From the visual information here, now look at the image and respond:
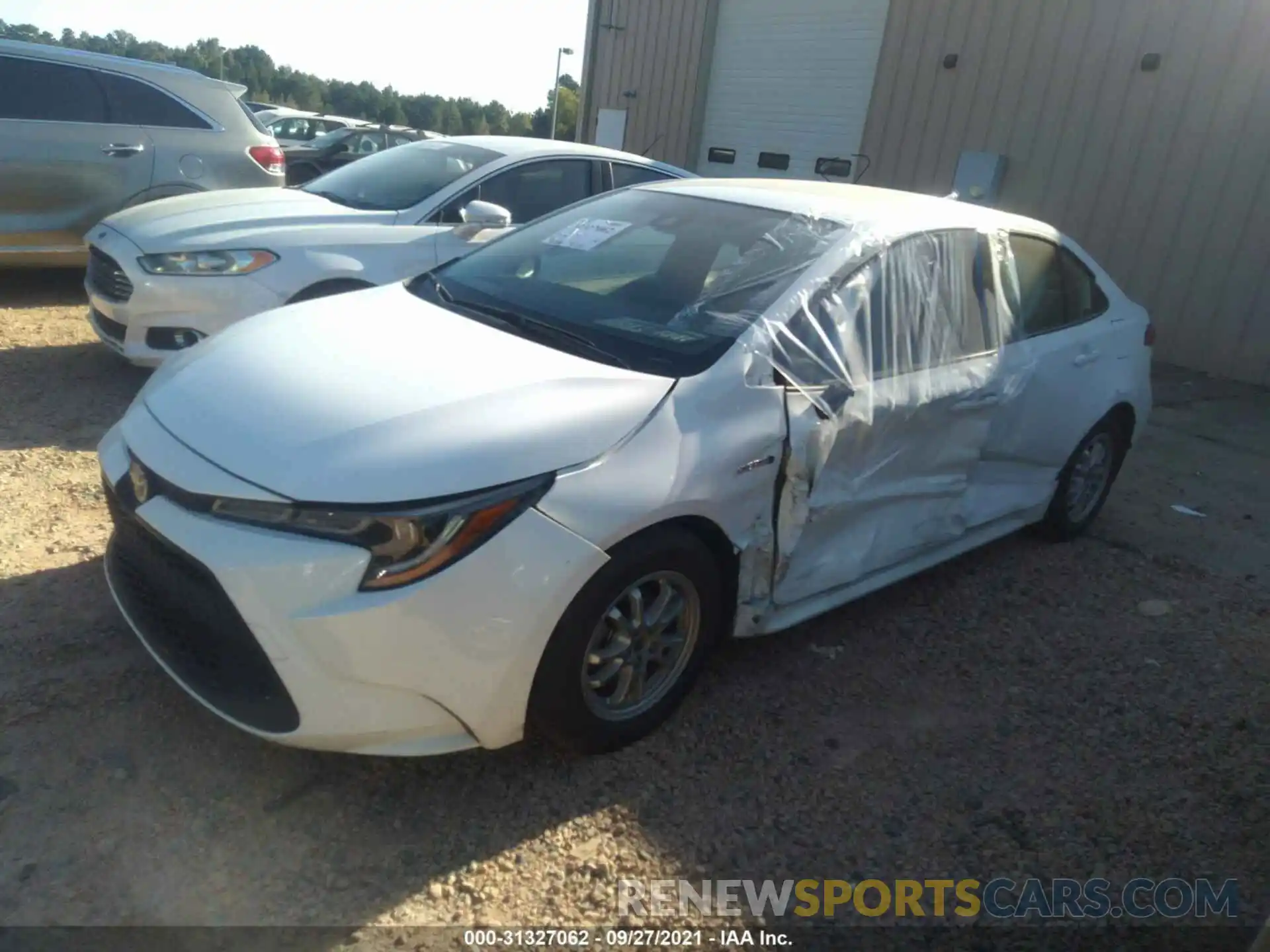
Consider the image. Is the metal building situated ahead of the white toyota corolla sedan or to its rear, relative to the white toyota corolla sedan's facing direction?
to the rear

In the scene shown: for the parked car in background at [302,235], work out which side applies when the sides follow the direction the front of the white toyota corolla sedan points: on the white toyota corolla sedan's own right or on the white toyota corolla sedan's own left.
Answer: on the white toyota corolla sedan's own right

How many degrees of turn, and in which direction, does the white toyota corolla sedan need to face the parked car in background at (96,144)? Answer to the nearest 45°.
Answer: approximately 90° to its right

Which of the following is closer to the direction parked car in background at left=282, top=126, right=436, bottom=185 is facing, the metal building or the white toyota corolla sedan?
the white toyota corolla sedan

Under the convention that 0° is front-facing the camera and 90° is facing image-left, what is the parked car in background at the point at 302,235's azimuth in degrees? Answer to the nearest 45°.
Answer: approximately 45°

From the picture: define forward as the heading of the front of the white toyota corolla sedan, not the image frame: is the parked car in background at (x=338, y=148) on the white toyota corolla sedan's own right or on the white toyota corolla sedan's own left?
on the white toyota corolla sedan's own right

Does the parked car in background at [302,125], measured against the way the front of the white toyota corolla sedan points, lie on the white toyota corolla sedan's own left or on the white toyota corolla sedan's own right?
on the white toyota corolla sedan's own right

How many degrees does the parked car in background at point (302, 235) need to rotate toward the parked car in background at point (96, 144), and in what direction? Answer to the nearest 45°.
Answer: approximately 90° to its right

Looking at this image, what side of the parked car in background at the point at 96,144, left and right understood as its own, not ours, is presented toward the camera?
left

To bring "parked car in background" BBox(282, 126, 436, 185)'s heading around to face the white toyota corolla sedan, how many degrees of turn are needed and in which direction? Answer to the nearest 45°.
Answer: approximately 45° to its left
